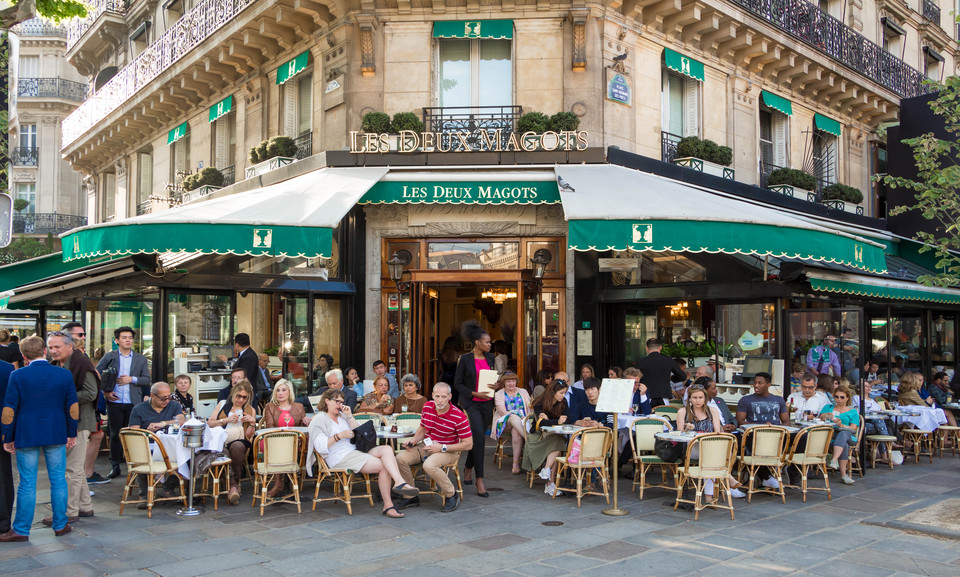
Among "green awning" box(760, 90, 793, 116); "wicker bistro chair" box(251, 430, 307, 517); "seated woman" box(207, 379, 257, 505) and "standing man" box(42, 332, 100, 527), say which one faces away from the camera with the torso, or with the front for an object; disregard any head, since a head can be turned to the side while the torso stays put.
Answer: the wicker bistro chair

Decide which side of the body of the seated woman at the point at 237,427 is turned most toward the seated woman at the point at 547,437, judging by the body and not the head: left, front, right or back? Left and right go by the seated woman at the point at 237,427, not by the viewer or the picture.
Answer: left

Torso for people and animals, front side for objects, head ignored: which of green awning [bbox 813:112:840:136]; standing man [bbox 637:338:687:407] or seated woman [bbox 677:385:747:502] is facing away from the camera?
the standing man

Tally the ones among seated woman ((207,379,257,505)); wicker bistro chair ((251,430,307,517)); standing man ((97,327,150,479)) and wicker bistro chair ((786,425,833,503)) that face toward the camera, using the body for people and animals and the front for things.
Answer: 2

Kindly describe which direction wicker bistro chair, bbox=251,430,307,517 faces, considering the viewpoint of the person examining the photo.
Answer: facing away from the viewer

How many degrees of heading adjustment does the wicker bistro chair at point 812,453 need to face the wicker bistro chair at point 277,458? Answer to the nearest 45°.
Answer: approximately 90° to its left

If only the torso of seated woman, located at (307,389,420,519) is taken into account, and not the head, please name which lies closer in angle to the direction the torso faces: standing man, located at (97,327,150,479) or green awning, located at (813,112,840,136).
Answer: the green awning

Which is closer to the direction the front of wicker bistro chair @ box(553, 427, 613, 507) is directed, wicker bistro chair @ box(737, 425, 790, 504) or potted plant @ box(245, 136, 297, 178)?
the potted plant

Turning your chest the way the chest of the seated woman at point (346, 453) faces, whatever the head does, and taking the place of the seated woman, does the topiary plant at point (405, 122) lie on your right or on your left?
on your left

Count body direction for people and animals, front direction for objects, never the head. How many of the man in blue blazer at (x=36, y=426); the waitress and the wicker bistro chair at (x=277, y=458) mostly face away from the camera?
2
